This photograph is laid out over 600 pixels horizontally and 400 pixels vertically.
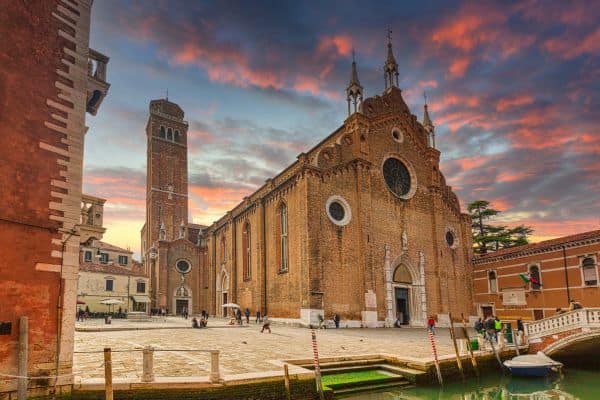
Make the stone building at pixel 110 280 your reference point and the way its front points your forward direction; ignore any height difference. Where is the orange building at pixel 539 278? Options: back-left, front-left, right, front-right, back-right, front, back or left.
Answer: front-left

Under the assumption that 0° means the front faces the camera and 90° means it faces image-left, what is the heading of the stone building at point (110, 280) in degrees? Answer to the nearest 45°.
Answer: approximately 0°

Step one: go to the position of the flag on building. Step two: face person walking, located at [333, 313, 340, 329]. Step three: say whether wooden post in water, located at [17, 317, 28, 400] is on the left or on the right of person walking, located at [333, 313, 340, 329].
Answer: left

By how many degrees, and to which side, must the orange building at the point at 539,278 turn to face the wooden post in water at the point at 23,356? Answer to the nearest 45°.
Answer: approximately 45° to its left

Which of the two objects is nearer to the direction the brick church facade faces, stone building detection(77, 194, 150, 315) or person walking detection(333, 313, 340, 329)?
the person walking

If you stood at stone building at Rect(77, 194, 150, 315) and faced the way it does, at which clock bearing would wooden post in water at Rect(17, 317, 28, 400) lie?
The wooden post in water is roughly at 12 o'clock from the stone building.

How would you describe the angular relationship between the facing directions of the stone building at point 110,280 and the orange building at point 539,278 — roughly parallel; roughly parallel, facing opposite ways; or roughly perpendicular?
roughly perpendicular

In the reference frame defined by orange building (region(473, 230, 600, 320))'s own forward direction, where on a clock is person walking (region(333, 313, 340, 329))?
The person walking is roughly at 12 o'clock from the orange building.
